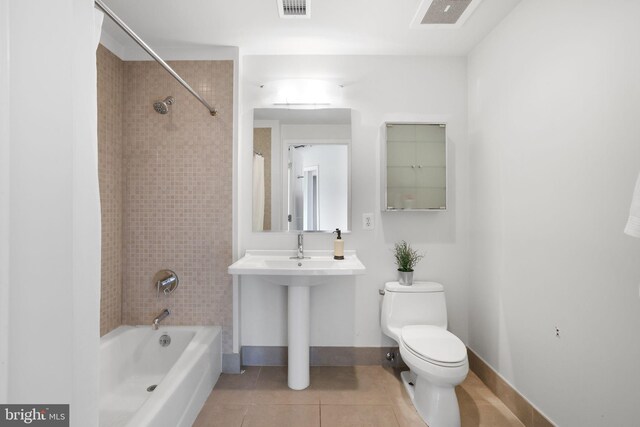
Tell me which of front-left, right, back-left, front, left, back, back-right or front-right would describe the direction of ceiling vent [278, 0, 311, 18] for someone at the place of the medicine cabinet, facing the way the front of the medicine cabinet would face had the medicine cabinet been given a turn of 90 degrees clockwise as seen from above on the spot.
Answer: front-left

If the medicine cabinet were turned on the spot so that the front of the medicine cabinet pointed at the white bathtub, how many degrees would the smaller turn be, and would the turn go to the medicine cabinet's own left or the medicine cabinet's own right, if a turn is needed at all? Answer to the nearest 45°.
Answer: approximately 45° to the medicine cabinet's own right

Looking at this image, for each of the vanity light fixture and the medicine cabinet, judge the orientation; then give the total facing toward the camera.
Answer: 2

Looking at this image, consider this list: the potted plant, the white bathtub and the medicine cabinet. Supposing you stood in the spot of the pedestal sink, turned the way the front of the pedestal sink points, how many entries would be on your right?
1

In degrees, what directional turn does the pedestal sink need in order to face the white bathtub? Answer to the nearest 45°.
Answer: approximately 90° to its right

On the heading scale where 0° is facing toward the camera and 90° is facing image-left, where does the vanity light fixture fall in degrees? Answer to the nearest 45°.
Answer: approximately 0°

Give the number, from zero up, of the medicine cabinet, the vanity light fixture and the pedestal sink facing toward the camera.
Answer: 3

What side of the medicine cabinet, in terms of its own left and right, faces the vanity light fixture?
right

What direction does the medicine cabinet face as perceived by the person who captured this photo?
facing the viewer
